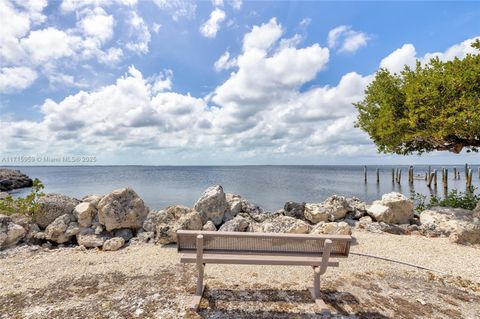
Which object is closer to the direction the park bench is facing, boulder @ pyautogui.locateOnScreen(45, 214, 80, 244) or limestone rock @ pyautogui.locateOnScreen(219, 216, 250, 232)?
the limestone rock

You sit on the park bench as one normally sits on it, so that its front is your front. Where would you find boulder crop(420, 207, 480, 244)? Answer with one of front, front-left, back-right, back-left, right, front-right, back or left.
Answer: front-right

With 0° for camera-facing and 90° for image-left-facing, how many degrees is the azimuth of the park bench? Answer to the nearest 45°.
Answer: approximately 180°

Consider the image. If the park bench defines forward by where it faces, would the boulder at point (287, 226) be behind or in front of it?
in front

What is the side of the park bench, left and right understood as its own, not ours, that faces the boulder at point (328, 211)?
front

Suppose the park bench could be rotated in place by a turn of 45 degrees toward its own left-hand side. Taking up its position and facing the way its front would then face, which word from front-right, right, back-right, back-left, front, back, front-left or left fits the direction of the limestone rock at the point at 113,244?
front

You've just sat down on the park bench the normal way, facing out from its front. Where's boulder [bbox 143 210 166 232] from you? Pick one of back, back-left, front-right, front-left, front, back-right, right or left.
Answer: front-left

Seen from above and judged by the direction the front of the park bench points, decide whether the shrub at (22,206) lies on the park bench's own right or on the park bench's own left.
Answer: on the park bench's own left

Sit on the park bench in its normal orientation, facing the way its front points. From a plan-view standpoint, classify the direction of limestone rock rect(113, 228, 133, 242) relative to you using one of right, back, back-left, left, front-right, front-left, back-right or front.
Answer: front-left

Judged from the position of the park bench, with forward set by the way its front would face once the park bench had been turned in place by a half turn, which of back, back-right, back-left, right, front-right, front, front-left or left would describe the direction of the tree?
back-left

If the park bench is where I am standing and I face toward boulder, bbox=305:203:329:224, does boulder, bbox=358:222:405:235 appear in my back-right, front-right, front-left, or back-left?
front-right

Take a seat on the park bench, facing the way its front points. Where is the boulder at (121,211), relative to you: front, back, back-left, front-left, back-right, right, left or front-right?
front-left
